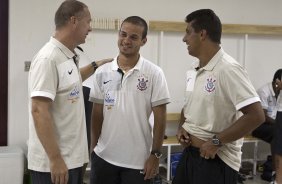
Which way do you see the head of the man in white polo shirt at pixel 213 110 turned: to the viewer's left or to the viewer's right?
to the viewer's left

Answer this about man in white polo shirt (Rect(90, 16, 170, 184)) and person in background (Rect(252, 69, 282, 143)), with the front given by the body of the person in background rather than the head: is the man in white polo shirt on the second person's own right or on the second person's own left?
on the second person's own right

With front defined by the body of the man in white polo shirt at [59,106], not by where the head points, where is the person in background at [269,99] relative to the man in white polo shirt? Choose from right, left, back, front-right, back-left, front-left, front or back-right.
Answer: left

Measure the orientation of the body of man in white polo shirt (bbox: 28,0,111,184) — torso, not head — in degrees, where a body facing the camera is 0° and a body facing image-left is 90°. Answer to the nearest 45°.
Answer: approximately 315°

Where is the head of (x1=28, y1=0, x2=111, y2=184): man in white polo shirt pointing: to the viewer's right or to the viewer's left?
to the viewer's right

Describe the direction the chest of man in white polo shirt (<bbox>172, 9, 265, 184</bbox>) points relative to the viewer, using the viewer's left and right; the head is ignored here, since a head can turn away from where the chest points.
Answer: facing the viewer and to the left of the viewer

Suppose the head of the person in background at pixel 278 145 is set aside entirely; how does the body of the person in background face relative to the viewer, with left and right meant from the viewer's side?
facing to the left of the viewer
